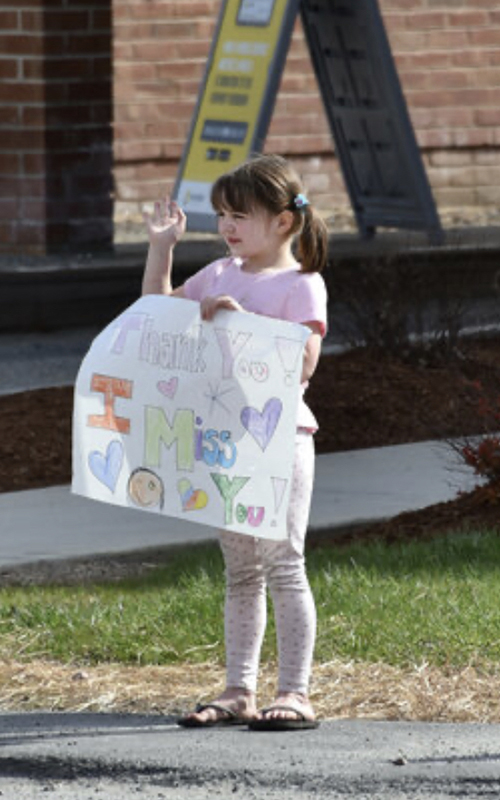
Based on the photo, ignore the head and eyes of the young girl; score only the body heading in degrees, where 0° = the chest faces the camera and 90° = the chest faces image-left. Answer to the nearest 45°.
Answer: approximately 45°

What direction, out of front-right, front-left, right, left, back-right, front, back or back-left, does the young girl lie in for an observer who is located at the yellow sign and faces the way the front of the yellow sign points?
front-left

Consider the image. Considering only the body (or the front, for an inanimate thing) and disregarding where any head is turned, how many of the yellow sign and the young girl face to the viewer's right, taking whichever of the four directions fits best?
0

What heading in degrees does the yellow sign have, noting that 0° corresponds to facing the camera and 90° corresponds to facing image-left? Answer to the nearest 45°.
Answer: approximately 45°

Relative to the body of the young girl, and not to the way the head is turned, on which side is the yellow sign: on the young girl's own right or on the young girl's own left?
on the young girl's own right

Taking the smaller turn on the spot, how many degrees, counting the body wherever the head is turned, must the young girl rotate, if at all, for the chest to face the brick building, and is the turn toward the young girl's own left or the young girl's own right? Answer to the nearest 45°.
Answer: approximately 135° to the young girl's own right
